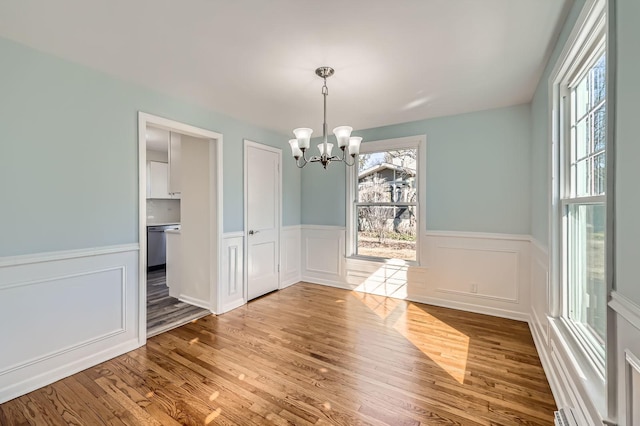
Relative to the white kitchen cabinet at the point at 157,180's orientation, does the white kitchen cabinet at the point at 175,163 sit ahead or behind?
ahead

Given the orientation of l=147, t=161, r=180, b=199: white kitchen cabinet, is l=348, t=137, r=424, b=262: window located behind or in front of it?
in front

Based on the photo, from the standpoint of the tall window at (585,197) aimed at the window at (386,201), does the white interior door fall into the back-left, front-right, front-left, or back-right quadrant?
front-left
